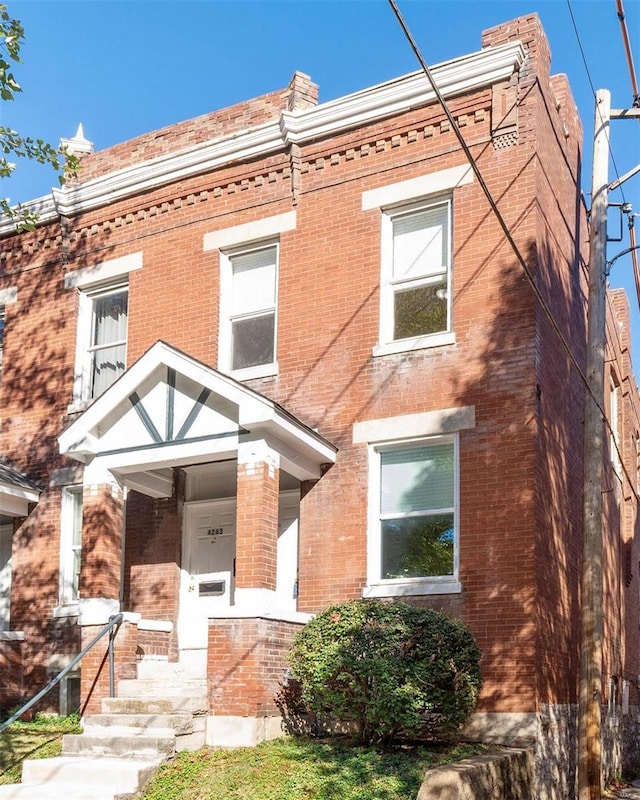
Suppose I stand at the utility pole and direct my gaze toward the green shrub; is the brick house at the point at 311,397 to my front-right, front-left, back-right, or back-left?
front-right

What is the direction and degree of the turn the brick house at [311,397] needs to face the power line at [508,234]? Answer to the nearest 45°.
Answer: approximately 90° to its left

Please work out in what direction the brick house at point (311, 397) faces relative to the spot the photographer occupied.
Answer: facing the viewer and to the left of the viewer

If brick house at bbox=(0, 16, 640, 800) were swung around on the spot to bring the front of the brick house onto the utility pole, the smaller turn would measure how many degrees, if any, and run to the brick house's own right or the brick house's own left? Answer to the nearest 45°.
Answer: approximately 90° to the brick house's own left
